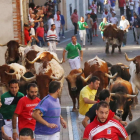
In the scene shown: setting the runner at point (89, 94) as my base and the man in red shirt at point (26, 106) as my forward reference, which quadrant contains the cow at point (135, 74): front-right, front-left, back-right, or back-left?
back-right

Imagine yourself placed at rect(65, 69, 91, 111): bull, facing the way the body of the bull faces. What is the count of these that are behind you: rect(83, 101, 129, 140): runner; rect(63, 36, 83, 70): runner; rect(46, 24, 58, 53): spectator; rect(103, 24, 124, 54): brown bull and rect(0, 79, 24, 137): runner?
3

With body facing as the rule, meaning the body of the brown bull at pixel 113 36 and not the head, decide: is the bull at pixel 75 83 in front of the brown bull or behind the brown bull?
in front

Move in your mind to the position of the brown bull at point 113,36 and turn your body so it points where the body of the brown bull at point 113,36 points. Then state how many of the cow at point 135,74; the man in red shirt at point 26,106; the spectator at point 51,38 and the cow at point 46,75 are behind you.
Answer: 0

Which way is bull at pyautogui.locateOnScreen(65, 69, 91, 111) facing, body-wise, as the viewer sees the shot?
toward the camera

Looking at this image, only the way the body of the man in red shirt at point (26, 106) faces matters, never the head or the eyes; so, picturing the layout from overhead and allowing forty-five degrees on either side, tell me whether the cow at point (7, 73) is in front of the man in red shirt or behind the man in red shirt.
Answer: behind

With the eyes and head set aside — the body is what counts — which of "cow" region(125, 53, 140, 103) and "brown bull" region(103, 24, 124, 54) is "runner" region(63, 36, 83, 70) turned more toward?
the cow

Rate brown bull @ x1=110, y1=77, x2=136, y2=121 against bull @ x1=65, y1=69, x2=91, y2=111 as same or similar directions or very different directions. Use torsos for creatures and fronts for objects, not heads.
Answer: same or similar directions

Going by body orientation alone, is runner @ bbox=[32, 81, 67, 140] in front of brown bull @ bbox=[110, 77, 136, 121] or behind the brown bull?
in front

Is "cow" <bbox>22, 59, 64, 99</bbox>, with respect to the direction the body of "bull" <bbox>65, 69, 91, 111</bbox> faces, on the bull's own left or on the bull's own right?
on the bull's own right

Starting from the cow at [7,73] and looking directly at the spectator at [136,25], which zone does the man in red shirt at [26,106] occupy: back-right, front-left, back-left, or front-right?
back-right
